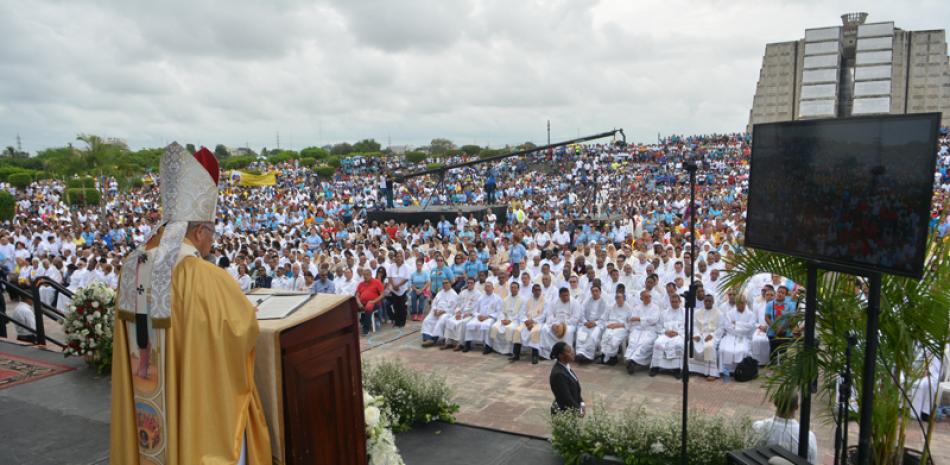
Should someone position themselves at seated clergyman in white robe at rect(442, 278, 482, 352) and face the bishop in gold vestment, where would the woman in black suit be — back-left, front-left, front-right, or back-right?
front-left

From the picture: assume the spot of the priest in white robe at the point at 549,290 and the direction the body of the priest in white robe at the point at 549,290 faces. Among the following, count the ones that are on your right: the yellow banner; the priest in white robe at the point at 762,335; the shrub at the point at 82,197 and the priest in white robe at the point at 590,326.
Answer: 2

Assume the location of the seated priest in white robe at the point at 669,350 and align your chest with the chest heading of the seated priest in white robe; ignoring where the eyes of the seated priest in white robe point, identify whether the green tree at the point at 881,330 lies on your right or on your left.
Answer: on your left

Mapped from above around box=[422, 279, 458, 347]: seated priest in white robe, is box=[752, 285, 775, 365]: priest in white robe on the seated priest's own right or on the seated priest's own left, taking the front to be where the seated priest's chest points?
on the seated priest's own left

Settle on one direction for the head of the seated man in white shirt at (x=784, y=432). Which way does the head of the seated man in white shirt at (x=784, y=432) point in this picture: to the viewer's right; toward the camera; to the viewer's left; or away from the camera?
away from the camera

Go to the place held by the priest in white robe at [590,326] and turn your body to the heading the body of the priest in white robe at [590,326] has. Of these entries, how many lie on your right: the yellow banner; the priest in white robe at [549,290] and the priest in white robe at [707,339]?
2

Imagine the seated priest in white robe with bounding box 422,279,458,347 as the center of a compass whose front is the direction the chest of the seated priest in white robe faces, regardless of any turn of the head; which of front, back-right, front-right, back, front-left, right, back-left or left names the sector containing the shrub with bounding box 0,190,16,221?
right

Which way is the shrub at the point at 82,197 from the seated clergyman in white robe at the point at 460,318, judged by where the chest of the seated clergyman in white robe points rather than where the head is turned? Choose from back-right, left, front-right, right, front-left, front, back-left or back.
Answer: right

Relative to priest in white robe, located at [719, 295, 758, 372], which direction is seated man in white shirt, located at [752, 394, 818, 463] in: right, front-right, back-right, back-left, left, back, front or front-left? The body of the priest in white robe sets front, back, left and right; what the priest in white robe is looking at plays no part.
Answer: front-left

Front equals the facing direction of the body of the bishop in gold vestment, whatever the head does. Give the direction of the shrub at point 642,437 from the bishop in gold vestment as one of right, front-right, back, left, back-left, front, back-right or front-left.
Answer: front-right
